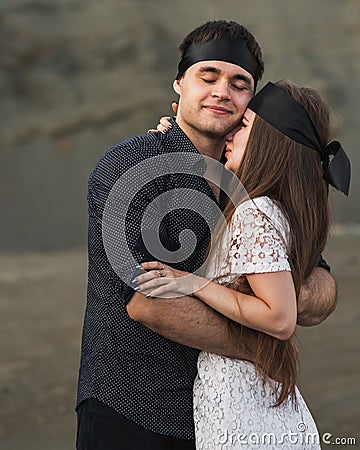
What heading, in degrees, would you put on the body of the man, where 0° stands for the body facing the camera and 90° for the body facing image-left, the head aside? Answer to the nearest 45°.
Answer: approximately 315°

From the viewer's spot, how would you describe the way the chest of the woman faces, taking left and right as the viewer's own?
facing to the left of the viewer

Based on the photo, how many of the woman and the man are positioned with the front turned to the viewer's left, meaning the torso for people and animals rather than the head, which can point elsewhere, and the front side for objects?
1
